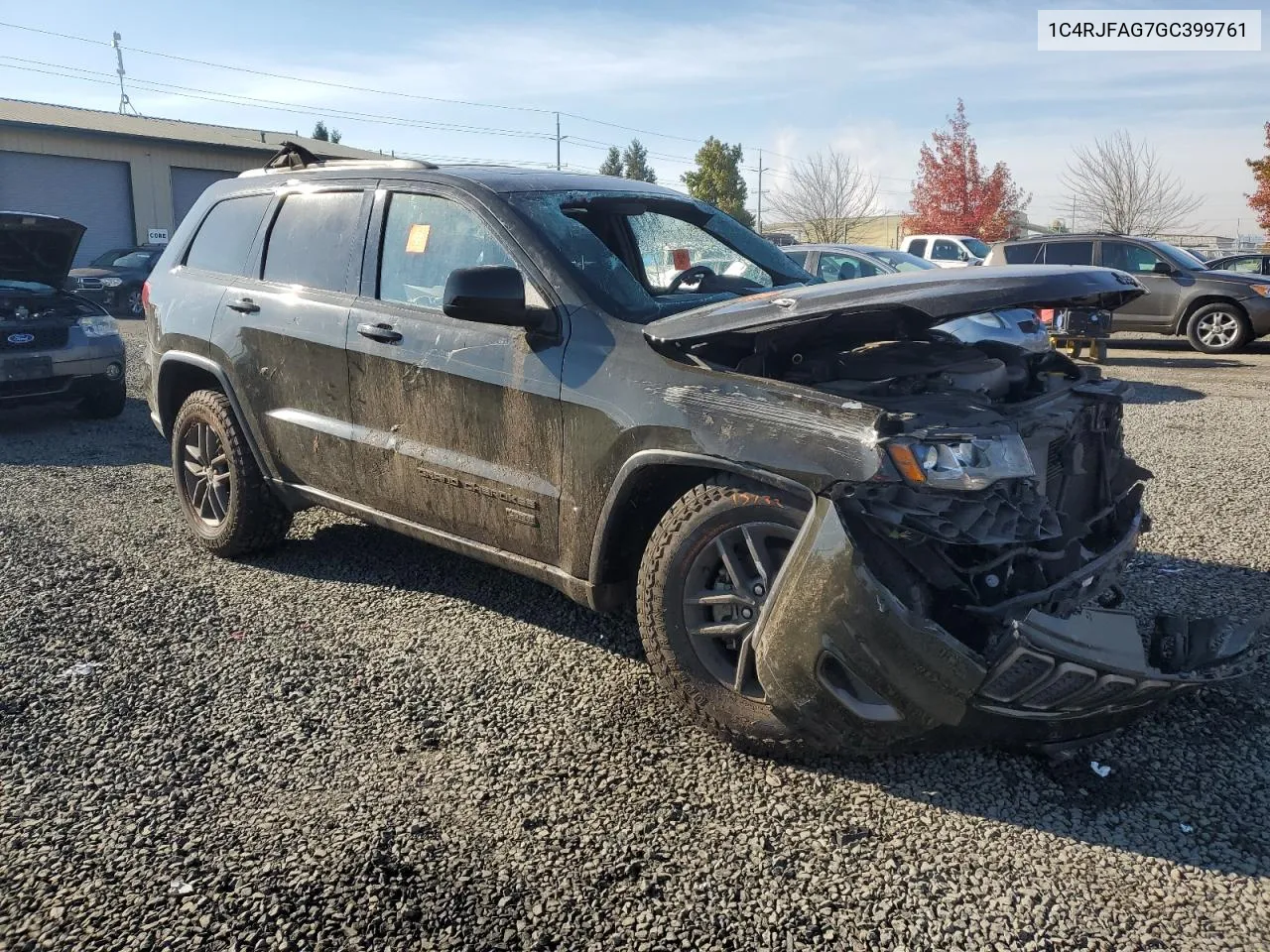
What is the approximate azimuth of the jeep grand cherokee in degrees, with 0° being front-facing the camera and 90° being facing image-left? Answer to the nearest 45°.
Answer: approximately 315°

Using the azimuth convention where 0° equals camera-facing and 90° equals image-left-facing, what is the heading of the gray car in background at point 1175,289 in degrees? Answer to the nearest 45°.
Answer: approximately 270°

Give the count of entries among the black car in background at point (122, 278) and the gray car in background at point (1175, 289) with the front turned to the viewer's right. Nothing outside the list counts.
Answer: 1

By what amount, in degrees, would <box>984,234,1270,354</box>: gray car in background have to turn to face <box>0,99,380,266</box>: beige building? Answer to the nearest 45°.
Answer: approximately 180°

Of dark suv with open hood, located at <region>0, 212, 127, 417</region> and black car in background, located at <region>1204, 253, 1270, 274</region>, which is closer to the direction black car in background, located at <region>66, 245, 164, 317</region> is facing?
the dark suv with open hood

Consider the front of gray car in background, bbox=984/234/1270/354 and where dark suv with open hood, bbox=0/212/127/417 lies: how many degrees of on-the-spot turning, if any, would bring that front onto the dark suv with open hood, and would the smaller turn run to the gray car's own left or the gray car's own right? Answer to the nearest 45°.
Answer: approximately 135° to the gray car's own right

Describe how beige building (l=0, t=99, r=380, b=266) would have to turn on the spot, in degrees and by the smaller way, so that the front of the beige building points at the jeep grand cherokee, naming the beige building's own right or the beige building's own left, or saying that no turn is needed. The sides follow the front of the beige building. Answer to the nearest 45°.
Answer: approximately 45° to the beige building's own right

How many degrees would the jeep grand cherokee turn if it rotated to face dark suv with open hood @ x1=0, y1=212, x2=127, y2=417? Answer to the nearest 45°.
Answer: approximately 180°

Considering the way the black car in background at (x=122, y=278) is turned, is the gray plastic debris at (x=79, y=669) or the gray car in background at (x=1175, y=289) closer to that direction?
the gray plastic debris

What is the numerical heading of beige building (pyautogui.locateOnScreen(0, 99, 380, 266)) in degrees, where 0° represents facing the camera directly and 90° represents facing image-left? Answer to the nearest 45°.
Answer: approximately 315°

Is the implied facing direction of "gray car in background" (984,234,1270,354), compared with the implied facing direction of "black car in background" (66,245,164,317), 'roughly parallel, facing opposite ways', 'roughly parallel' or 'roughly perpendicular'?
roughly perpendicular

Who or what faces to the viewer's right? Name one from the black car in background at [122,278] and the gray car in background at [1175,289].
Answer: the gray car in background at [1175,289]
